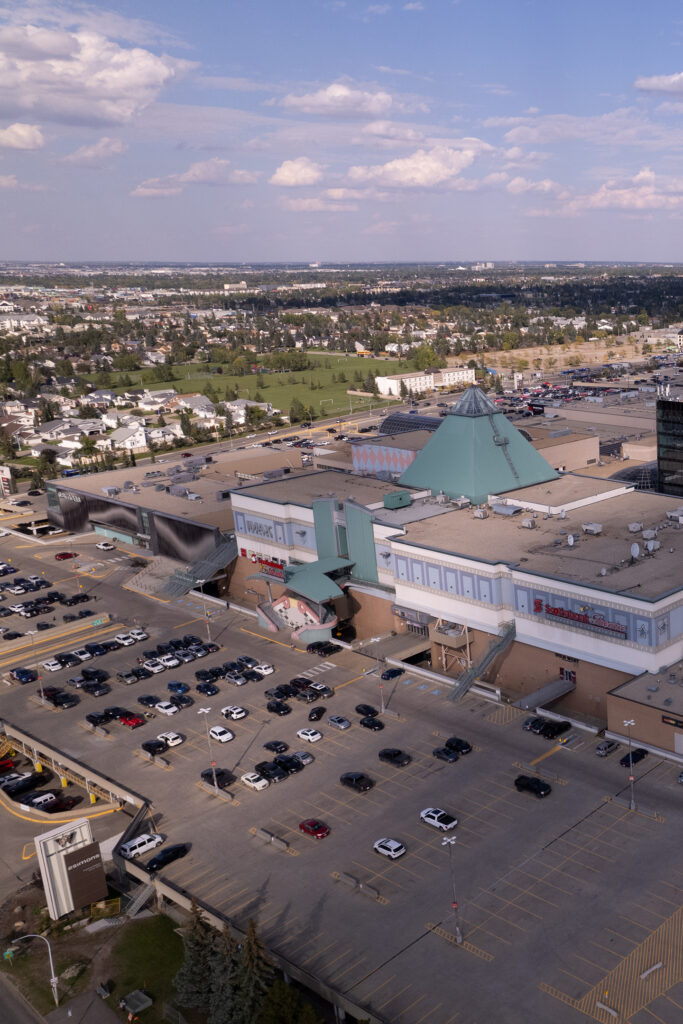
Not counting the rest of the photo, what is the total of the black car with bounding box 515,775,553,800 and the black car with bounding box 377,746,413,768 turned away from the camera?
0

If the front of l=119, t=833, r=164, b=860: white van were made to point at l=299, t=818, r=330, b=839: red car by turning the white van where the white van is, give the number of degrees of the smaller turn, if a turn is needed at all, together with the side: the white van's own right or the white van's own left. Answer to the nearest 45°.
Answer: approximately 45° to the white van's own right

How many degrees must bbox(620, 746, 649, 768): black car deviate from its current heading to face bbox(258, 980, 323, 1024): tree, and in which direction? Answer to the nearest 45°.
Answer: approximately 180°
